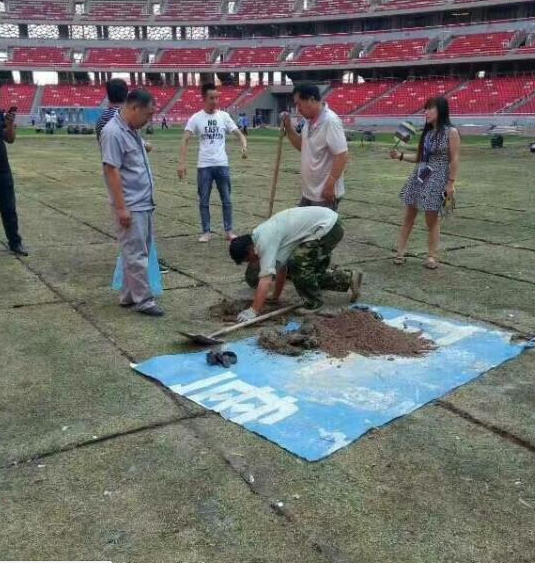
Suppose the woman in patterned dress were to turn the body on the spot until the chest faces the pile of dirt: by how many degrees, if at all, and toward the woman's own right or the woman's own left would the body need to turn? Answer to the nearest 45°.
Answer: approximately 45° to the woman's own left

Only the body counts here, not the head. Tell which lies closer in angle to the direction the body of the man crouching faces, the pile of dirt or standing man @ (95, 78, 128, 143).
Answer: the standing man

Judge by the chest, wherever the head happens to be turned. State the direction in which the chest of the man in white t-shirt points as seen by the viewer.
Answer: toward the camera

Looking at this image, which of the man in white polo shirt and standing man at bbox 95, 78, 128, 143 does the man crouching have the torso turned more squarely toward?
the standing man

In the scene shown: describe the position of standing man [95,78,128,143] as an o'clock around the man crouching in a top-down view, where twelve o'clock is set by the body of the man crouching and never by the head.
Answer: The standing man is roughly at 1 o'clock from the man crouching.

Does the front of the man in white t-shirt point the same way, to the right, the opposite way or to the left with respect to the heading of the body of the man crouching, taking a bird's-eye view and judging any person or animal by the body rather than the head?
to the left

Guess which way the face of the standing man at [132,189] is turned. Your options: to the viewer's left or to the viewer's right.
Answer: to the viewer's right

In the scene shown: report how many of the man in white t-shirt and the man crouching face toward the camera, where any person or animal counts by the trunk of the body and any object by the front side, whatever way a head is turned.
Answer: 1

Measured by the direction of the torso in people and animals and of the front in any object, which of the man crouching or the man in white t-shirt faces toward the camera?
the man in white t-shirt

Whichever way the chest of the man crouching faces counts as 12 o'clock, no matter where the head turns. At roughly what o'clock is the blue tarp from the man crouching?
The blue tarp is roughly at 9 o'clock from the man crouching.

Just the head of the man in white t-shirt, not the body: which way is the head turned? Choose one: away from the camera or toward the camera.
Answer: toward the camera

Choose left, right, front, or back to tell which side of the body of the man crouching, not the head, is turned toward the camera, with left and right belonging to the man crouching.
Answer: left

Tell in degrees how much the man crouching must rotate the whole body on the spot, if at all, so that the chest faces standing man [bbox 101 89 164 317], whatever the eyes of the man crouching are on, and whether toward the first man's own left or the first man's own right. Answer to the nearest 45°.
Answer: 0° — they already face them

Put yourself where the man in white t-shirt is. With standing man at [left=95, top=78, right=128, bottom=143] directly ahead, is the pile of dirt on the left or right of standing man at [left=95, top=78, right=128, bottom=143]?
left

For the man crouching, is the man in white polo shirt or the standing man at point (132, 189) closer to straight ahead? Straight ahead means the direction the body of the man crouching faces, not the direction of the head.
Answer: the standing man
